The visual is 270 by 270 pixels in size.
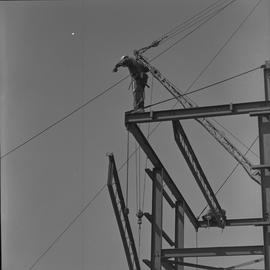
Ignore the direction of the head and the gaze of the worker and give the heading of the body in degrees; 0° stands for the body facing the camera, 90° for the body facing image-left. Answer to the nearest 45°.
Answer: approximately 90°

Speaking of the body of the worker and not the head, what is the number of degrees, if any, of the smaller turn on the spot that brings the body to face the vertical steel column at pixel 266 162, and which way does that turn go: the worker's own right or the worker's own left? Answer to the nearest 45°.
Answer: approximately 135° to the worker's own left
